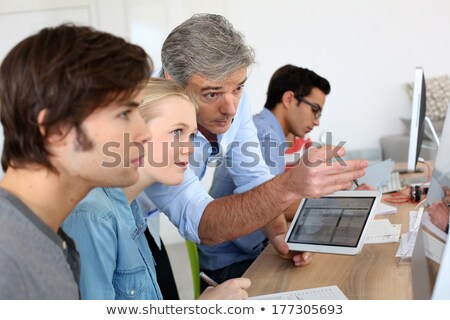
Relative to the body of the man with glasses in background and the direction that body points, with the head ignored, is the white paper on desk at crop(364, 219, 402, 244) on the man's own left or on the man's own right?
on the man's own right

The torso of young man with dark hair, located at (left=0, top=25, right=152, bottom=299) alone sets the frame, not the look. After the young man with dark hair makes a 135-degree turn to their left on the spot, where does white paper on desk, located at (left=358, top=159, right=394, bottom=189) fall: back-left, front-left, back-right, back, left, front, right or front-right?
right

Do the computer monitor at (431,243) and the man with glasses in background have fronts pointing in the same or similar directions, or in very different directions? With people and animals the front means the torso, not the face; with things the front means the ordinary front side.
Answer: very different directions

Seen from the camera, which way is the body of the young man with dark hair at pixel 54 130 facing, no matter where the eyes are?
to the viewer's right

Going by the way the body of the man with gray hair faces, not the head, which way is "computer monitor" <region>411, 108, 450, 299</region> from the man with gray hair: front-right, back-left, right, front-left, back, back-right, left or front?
front

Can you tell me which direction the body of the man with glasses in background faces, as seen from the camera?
to the viewer's right

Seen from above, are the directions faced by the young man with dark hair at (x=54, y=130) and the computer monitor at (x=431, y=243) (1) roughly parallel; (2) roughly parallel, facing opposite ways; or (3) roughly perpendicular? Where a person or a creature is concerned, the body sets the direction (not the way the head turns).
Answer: roughly parallel, facing opposite ways

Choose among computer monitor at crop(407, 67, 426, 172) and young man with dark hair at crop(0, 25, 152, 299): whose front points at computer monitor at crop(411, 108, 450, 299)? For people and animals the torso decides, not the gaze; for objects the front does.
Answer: the young man with dark hair

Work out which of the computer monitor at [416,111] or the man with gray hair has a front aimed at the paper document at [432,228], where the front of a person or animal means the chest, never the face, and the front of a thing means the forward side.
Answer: the man with gray hair

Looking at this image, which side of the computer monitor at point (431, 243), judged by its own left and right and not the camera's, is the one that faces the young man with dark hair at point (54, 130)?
front

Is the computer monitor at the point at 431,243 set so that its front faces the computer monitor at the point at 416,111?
no

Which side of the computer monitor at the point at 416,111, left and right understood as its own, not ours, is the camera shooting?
left

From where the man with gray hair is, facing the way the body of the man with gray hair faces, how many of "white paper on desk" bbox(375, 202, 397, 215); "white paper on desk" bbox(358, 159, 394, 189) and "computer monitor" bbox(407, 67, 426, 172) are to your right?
0

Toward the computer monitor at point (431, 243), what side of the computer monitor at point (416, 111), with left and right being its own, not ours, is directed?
left
